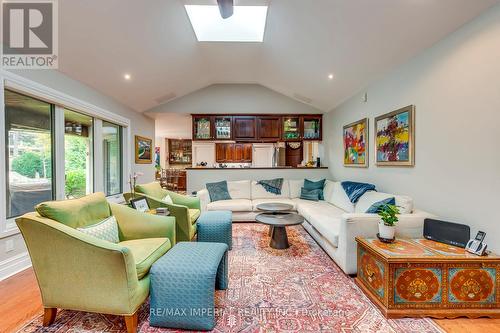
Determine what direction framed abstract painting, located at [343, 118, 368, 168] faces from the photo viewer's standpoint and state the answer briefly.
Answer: facing the viewer and to the left of the viewer

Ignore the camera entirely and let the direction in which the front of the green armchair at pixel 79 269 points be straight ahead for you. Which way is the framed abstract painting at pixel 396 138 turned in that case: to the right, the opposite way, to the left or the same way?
the opposite way

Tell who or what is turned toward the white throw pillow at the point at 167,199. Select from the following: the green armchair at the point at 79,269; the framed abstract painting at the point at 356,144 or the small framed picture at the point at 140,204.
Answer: the framed abstract painting

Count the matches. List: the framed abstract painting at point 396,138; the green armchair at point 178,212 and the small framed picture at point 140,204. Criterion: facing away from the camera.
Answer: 0

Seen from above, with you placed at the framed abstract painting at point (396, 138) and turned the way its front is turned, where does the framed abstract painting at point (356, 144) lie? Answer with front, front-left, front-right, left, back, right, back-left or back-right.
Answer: right

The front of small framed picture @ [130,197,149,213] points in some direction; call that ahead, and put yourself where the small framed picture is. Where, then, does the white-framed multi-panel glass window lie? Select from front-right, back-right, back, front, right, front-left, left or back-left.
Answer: back

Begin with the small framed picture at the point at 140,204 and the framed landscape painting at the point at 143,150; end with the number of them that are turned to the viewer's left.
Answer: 0

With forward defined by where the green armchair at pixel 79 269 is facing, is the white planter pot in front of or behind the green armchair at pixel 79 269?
in front

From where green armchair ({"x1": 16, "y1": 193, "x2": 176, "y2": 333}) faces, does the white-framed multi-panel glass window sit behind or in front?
behind

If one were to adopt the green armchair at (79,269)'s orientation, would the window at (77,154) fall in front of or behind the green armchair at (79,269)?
behind

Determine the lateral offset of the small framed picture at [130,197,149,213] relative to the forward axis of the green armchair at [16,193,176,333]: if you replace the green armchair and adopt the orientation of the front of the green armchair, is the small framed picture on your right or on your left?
on your left

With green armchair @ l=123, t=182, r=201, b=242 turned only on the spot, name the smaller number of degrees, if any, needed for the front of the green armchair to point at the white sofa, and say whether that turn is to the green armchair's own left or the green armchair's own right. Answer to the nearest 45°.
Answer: approximately 45° to the green armchair's own left

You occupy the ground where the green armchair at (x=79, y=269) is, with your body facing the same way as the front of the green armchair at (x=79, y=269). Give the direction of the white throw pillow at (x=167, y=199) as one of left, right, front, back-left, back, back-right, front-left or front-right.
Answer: left

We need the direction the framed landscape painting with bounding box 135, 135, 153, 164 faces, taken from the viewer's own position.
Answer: facing the viewer and to the right of the viewer

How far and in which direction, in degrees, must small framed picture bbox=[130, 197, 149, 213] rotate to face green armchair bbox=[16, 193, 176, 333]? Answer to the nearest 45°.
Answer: approximately 45° to its right

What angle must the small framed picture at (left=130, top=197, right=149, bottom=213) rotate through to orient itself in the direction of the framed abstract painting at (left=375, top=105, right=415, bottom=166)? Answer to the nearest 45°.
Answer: approximately 45° to its left

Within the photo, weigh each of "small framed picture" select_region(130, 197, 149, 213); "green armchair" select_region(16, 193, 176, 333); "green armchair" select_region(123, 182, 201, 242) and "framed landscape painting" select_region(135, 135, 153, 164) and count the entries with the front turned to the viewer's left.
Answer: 0
